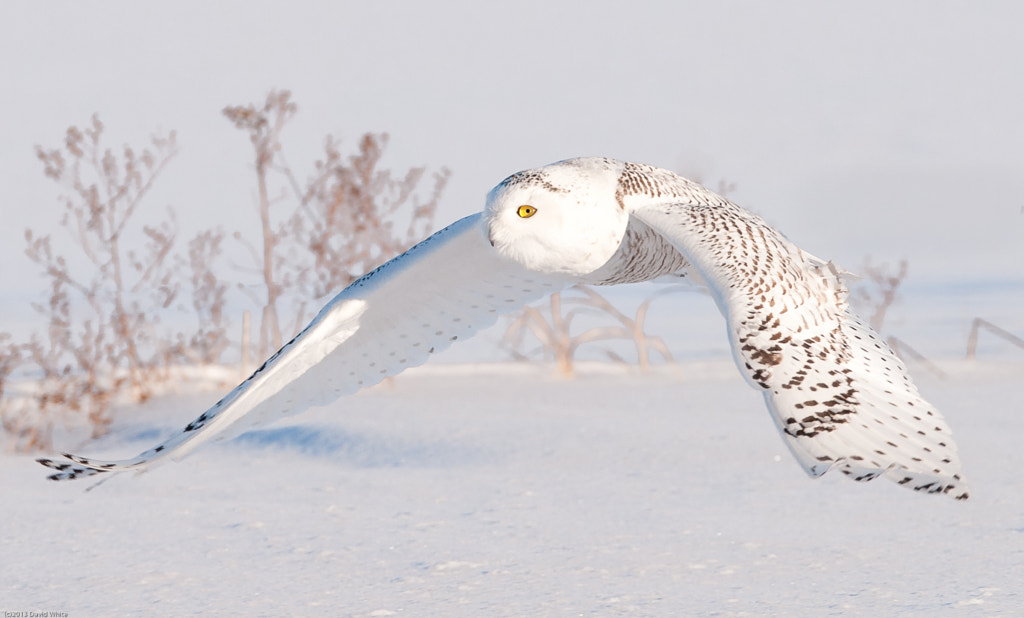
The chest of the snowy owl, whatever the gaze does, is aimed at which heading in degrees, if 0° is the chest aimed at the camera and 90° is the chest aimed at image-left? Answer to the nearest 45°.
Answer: approximately 45°
